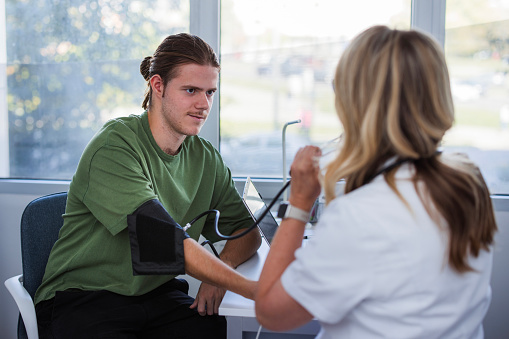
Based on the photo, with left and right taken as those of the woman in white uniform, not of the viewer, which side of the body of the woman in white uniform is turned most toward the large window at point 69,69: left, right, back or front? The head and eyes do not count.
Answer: front

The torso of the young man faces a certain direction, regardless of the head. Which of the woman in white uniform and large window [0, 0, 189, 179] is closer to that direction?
the woman in white uniform

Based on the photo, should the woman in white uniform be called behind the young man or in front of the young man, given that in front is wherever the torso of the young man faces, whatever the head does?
in front

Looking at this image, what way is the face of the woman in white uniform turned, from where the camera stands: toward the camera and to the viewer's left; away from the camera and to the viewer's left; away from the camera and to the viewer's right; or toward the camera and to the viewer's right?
away from the camera and to the viewer's left

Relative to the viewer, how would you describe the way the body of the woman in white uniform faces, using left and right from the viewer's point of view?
facing away from the viewer and to the left of the viewer

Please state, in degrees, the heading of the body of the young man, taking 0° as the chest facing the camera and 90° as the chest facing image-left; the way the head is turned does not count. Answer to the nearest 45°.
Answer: approximately 315°

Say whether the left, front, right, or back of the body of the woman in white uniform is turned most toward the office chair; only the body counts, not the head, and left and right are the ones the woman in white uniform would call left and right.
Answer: front

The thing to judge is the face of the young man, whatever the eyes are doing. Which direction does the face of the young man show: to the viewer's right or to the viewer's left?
to the viewer's right

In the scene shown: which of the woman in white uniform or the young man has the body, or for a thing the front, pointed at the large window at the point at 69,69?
the woman in white uniform

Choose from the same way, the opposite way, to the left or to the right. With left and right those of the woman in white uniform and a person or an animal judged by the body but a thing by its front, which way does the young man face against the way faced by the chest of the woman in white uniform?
the opposite way

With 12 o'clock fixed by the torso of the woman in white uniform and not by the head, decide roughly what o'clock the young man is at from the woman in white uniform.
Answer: The young man is roughly at 12 o'clock from the woman in white uniform.

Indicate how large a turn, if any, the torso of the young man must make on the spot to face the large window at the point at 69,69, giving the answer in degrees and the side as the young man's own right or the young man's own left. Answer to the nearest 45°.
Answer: approximately 135° to the young man's own left
